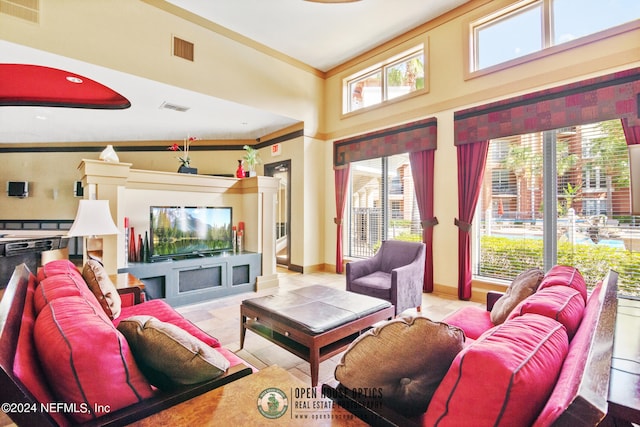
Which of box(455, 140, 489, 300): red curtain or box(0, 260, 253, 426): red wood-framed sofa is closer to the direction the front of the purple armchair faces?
the red wood-framed sofa

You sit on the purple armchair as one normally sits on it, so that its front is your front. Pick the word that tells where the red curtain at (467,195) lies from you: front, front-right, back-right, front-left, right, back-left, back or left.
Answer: back

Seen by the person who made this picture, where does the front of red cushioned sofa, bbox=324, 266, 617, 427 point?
facing to the left of the viewer

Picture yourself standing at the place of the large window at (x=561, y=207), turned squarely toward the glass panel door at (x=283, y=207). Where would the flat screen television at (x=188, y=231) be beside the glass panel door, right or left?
left

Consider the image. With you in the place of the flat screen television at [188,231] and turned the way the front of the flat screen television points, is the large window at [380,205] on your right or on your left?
on your left

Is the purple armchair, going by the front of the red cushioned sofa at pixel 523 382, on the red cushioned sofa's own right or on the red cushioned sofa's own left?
on the red cushioned sofa's own right

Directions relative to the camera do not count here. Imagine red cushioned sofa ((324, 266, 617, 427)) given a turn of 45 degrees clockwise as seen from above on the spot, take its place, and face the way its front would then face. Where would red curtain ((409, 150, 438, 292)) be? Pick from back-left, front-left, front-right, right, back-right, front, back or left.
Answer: front-right

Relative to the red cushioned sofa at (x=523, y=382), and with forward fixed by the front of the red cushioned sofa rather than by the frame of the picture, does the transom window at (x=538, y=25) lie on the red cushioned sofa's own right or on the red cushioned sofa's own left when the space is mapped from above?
on the red cushioned sofa's own right

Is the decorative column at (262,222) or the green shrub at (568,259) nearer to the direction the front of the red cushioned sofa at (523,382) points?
the decorative column

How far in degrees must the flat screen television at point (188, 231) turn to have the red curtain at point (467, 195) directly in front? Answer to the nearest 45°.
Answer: approximately 45° to its left

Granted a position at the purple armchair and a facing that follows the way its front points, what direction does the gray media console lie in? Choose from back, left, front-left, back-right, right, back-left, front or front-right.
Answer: front-right

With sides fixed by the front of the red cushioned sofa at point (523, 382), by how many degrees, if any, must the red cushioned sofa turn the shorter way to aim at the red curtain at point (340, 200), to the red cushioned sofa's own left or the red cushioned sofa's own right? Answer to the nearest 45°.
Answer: approximately 45° to the red cushioned sofa's own right
